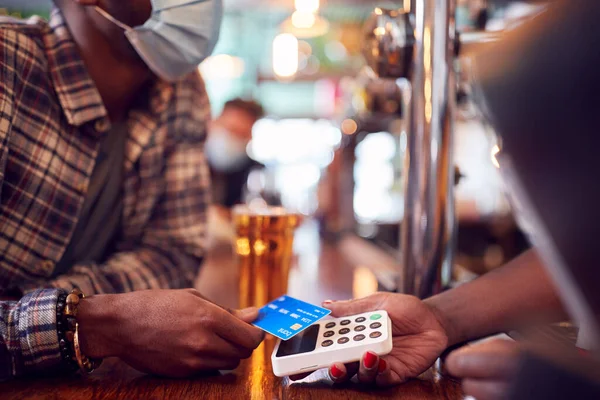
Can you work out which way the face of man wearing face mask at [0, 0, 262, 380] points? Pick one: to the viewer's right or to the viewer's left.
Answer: to the viewer's right

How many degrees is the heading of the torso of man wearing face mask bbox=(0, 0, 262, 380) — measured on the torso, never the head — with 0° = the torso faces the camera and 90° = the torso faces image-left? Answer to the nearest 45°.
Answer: approximately 315°

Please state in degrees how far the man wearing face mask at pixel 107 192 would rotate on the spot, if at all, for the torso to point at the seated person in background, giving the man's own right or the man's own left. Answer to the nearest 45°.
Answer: approximately 135° to the man's own left
